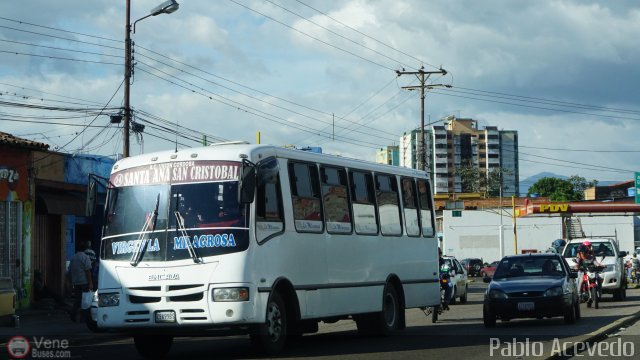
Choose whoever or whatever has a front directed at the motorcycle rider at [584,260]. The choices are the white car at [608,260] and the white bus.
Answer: the white car

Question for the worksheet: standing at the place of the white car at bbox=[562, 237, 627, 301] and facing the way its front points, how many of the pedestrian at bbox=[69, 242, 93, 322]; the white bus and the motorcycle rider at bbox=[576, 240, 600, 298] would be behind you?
0

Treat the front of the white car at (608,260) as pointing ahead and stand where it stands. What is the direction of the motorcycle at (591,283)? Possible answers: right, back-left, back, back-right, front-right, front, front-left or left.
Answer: front

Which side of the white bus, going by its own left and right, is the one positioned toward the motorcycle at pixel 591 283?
back

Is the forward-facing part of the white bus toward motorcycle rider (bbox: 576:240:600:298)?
no

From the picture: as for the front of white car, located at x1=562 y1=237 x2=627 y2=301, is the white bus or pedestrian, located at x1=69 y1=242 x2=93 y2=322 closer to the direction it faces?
the white bus

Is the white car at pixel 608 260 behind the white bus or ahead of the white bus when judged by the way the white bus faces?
behind

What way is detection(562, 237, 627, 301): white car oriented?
toward the camera

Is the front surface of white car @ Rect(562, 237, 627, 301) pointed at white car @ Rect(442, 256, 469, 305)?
no

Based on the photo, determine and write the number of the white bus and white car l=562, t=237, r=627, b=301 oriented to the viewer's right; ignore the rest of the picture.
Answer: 0

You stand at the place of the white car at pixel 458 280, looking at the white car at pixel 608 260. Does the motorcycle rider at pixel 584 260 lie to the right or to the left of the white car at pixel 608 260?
right

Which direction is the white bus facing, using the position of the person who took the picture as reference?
facing the viewer and to the left of the viewer

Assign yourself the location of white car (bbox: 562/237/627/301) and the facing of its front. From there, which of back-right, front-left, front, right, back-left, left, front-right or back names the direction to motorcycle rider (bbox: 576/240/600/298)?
front

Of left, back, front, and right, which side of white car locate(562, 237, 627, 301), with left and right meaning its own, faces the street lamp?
right

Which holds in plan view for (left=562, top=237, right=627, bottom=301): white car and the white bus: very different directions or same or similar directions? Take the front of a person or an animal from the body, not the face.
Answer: same or similar directions

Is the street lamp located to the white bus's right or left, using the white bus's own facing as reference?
on its right

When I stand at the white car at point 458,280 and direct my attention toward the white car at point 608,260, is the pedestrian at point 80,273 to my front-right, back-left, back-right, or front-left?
back-right
